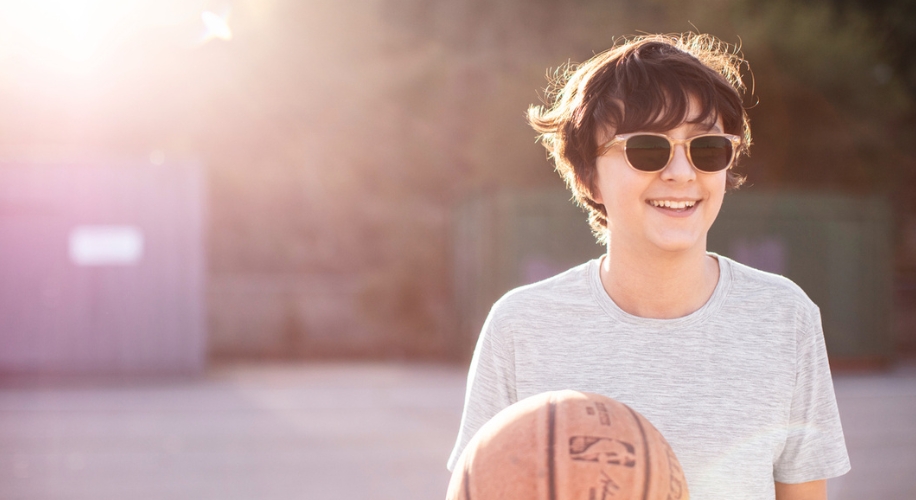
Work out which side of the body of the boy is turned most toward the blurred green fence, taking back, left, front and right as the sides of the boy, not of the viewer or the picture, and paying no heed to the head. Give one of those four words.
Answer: back

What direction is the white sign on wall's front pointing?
toward the camera

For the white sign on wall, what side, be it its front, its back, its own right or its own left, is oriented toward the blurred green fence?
left
